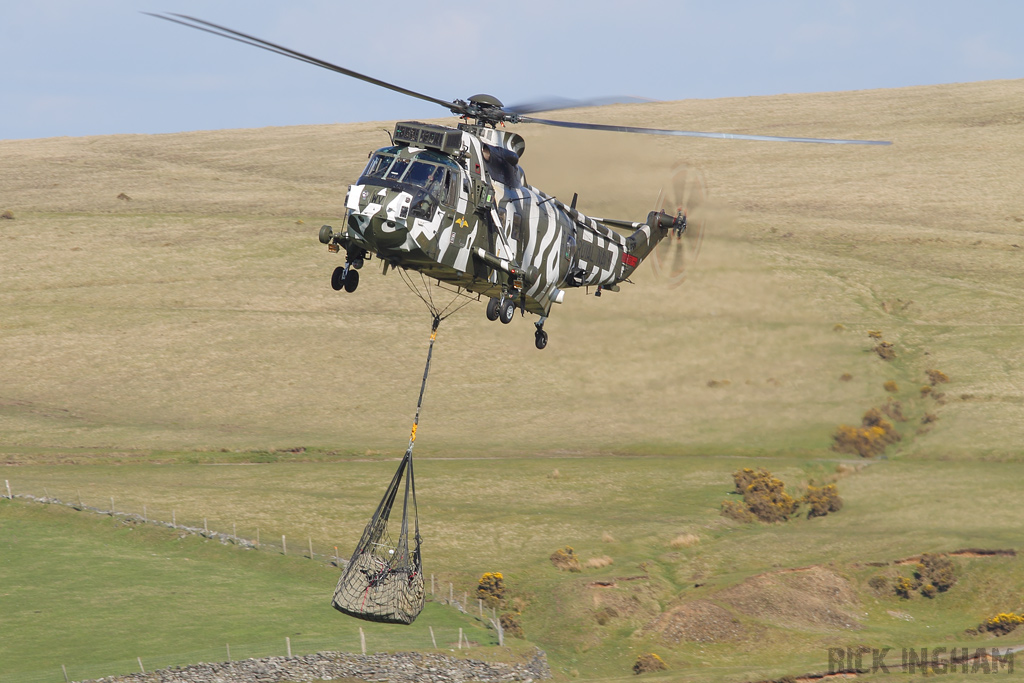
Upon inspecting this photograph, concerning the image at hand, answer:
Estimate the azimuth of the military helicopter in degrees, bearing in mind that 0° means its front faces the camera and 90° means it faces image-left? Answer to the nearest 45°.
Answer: approximately 45°

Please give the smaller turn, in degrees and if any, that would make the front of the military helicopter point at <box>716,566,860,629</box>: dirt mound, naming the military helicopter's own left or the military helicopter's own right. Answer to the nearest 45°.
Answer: approximately 180°

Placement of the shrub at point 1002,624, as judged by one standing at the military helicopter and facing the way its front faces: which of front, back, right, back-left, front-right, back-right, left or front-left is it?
back

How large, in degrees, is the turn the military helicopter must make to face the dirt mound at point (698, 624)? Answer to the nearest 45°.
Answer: approximately 180°
